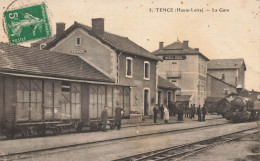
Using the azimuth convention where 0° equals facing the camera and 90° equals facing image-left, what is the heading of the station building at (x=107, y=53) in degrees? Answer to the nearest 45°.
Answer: approximately 315°

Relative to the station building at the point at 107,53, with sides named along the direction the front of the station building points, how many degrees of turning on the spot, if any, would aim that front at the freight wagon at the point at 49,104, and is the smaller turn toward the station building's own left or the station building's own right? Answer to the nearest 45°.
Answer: approximately 45° to the station building's own right
